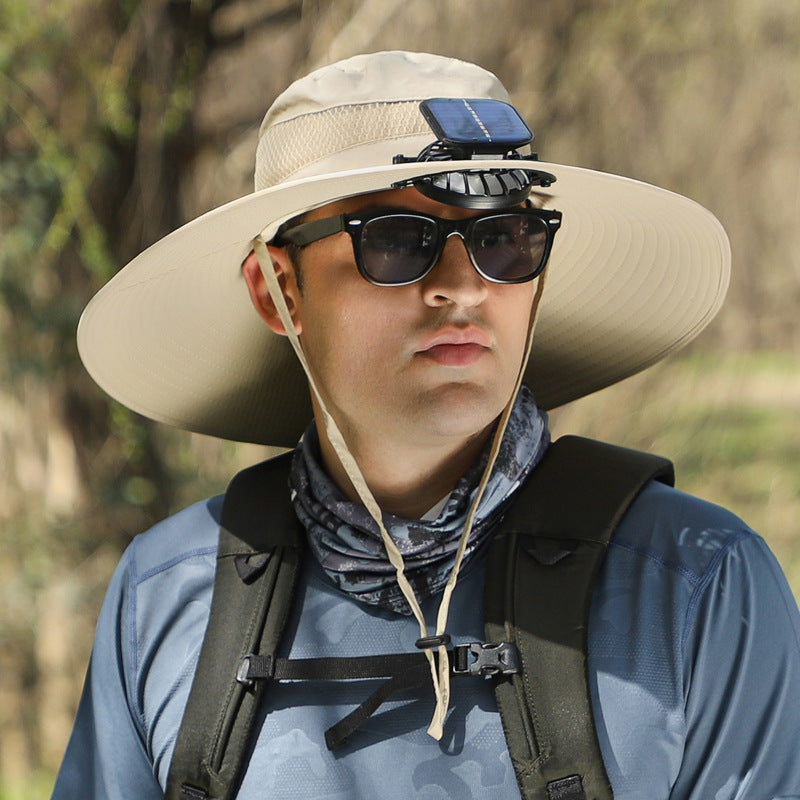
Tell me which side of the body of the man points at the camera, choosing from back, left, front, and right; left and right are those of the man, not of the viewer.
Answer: front

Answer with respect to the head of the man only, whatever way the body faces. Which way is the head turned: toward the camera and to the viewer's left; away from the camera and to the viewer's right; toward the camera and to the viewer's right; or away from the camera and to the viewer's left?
toward the camera and to the viewer's right
